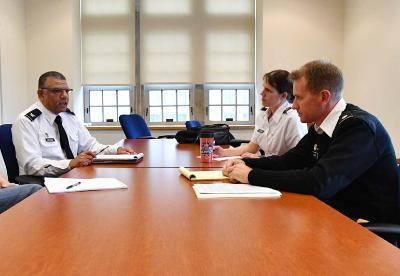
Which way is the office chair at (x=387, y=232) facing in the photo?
to the viewer's left

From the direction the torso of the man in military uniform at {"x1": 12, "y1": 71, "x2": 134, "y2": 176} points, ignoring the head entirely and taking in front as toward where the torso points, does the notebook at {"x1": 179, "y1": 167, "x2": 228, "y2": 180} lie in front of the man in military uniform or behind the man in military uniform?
in front

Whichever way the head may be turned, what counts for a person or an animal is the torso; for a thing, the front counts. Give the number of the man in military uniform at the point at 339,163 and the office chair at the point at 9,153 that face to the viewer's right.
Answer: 1

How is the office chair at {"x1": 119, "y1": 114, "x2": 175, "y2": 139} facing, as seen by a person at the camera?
facing the viewer and to the right of the viewer

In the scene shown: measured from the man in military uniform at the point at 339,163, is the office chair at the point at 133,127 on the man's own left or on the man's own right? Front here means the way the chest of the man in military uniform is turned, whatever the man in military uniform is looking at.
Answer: on the man's own right

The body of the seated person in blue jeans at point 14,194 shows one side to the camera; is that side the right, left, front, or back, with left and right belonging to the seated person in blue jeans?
right

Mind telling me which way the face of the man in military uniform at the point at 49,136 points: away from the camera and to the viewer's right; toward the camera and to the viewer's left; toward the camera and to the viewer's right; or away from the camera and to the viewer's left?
toward the camera and to the viewer's right

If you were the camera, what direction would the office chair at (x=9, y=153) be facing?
facing to the right of the viewer

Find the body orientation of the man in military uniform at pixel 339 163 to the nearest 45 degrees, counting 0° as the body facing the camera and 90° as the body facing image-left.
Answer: approximately 90°

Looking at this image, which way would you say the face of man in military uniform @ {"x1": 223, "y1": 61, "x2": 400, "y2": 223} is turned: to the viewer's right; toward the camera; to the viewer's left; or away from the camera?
to the viewer's left

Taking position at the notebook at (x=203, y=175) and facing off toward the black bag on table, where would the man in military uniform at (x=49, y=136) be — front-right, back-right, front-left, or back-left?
front-left

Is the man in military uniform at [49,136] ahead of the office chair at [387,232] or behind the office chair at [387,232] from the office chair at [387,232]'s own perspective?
ahead

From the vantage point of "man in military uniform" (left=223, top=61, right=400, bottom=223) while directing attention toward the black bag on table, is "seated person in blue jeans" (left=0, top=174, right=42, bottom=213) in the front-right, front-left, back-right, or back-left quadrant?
front-left

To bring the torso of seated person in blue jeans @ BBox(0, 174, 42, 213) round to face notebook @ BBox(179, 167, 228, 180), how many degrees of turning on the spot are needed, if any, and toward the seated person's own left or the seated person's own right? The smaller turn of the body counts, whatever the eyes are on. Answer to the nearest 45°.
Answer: approximately 45° to the seated person's own right
